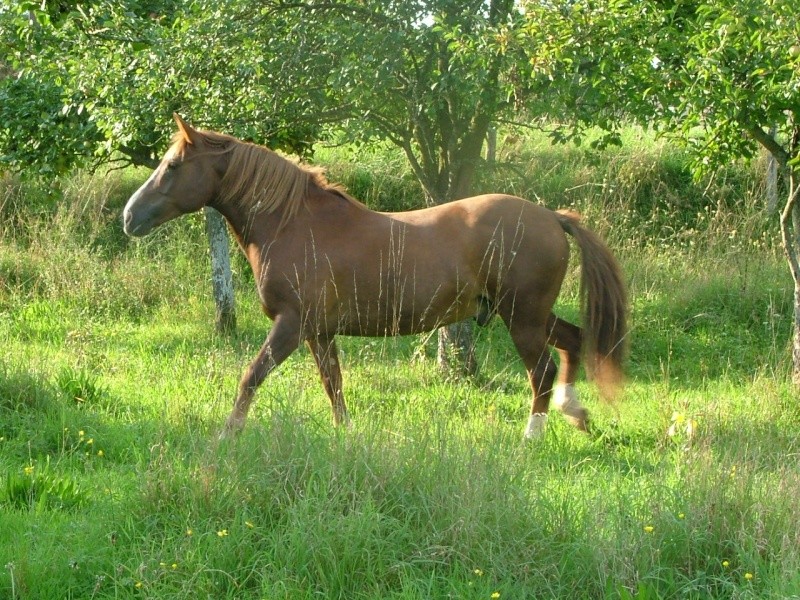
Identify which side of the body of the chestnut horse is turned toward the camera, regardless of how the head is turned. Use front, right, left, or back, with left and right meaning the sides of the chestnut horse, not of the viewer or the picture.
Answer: left
